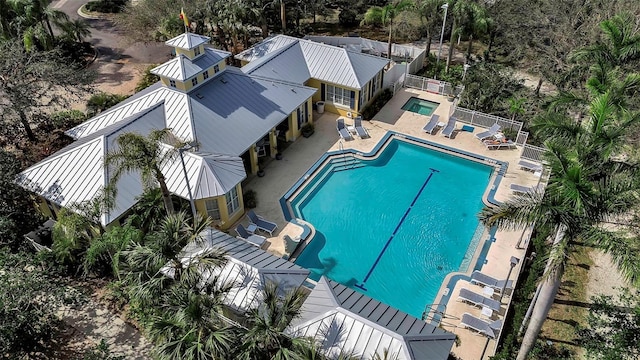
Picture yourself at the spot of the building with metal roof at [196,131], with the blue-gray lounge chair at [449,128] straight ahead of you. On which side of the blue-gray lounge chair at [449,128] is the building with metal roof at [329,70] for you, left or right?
left

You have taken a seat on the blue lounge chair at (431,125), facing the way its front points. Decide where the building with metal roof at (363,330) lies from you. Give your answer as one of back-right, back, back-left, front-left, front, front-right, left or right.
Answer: front-left

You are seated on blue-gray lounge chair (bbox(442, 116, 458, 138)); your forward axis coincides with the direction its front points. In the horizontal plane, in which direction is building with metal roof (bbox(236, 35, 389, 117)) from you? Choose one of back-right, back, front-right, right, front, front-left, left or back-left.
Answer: front-right

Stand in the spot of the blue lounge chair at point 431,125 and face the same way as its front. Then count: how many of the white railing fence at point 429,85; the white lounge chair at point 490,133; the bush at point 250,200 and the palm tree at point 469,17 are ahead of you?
1

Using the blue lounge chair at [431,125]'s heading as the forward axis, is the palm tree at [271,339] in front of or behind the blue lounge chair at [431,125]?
in front

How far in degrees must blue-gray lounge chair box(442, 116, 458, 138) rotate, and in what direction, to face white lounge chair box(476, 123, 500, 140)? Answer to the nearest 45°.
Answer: approximately 135° to its left

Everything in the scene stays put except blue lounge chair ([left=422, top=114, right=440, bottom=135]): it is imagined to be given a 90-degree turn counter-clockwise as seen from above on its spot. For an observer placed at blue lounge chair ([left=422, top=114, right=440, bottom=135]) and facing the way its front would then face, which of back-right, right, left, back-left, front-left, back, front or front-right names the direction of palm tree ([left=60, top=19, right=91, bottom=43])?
back-right

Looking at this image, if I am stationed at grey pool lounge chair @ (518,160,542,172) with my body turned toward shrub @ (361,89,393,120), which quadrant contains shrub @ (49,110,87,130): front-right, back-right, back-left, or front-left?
front-left

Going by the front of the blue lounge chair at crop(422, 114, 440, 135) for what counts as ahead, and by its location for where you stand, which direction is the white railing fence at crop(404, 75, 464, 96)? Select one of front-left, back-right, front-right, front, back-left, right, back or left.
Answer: back-right

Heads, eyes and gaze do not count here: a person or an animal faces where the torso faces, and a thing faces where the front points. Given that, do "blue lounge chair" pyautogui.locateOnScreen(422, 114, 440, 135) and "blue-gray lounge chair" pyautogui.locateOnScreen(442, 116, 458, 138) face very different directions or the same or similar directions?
same or similar directions

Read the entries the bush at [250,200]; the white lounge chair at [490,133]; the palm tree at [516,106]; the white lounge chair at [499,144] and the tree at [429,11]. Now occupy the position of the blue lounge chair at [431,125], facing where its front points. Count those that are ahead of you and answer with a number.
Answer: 1

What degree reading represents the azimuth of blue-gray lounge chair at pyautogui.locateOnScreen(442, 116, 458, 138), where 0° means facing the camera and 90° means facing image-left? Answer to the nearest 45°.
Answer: approximately 45°

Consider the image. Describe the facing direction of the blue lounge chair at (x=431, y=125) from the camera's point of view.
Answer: facing the viewer and to the left of the viewer

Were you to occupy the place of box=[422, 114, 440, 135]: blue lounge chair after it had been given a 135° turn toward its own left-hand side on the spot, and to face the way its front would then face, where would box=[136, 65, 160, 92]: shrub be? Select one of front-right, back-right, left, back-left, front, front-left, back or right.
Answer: back
